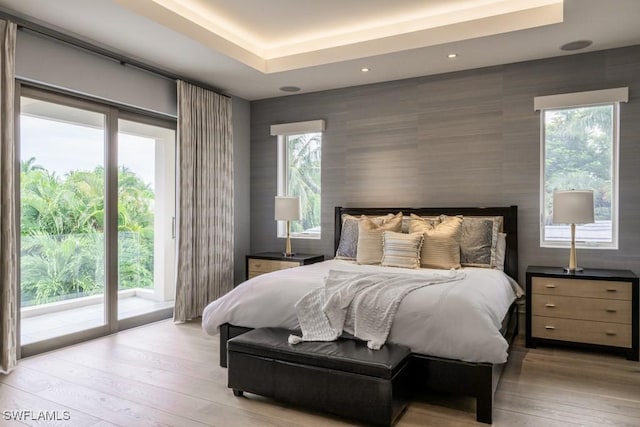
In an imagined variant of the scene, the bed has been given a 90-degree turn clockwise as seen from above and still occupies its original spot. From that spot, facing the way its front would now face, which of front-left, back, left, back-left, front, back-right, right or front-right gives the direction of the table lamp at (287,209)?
front

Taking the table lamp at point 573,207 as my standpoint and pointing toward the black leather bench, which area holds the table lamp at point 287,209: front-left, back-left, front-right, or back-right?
front-right

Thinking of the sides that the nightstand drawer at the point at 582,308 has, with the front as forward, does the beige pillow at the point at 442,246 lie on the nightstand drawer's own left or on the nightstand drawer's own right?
on the nightstand drawer's own right

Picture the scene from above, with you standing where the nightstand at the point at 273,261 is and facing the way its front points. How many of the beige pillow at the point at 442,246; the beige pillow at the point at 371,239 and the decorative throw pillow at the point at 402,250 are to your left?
3

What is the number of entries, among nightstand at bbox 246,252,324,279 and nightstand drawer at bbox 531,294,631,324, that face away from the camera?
0

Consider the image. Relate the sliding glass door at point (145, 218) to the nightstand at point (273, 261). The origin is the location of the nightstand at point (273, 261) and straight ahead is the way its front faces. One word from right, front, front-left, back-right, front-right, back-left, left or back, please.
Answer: front-right

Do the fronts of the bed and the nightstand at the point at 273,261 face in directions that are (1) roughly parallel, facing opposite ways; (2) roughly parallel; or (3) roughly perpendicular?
roughly parallel

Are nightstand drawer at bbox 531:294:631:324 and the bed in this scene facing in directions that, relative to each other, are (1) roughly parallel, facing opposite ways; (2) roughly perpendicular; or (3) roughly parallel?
roughly parallel

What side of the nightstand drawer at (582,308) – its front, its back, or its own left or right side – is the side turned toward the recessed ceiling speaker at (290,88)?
right

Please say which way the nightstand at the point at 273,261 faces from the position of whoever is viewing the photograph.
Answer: facing the viewer and to the left of the viewer

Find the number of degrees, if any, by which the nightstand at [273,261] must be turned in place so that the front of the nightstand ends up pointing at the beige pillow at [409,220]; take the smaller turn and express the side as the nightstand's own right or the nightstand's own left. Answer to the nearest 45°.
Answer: approximately 90° to the nightstand's own left

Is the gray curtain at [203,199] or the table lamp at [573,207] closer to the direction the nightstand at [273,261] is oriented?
the gray curtain

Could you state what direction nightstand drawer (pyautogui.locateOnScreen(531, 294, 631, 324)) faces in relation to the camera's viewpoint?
facing the viewer

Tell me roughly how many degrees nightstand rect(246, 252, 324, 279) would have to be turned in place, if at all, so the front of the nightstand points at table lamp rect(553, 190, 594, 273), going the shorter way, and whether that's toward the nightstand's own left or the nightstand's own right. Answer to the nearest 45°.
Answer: approximately 90° to the nightstand's own left
